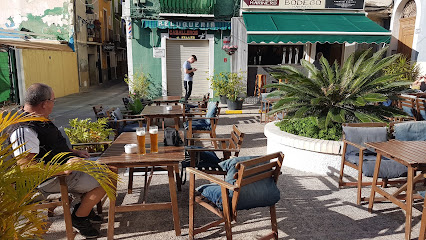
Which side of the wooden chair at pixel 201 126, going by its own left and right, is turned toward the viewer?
left

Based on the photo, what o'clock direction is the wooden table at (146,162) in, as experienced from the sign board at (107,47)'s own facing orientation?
The wooden table is roughly at 12 o'clock from the sign board.

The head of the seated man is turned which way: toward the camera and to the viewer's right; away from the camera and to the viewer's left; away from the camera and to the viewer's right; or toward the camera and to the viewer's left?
away from the camera and to the viewer's right

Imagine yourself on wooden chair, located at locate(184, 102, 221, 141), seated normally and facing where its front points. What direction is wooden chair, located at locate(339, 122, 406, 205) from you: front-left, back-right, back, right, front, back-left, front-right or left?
back-left

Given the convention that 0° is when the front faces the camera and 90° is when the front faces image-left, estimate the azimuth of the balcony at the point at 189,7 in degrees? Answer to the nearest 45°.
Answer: approximately 0°

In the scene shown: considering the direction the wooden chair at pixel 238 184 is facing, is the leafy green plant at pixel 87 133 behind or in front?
in front

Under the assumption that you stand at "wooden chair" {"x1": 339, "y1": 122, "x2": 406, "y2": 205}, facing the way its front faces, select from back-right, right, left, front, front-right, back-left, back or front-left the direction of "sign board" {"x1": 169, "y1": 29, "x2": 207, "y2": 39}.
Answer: back

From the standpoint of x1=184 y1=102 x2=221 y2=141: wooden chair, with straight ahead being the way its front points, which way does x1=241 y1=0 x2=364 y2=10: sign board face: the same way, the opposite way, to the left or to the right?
to the left

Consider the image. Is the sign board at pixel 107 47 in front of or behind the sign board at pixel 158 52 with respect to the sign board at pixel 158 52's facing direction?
behind

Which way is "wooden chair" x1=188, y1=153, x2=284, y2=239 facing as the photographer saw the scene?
facing away from the viewer and to the left of the viewer
